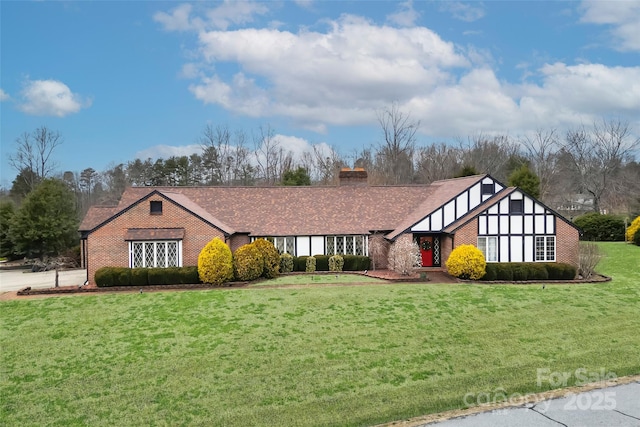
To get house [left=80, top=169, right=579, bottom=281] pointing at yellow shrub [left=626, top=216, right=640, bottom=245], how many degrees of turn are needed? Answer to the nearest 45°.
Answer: approximately 135° to its left

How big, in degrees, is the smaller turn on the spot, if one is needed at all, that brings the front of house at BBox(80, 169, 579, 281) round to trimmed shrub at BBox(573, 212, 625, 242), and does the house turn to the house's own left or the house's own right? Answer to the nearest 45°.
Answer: approximately 135° to the house's own left

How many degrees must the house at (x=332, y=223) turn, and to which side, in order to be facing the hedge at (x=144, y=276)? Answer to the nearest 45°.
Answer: approximately 45° to its right

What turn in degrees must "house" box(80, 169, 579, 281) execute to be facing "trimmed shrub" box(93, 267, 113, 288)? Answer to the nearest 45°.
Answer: approximately 45° to its right

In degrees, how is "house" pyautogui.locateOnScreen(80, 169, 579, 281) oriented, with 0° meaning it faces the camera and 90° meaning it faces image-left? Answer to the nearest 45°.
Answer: approximately 0°

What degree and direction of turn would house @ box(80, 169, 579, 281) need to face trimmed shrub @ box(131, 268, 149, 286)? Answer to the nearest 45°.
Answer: approximately 45° to its right
